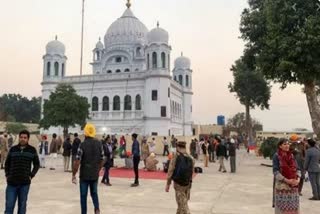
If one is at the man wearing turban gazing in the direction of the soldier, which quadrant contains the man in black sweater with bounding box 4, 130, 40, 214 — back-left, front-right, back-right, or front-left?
back-right

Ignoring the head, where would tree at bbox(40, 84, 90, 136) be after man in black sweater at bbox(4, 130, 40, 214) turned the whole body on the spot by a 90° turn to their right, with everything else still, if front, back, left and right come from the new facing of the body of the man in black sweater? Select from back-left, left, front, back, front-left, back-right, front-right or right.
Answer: right

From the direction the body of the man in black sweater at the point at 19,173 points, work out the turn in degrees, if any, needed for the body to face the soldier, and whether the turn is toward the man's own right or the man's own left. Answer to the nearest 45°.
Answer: approximately 90° to the man's own left

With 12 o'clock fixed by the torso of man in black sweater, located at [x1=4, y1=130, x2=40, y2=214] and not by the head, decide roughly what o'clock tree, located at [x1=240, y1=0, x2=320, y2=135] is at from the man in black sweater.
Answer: The tree is roughly at 8 o'clock from the man in black sweater.

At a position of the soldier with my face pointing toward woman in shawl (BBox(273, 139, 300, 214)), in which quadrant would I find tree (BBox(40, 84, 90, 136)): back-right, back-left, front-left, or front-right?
back-left

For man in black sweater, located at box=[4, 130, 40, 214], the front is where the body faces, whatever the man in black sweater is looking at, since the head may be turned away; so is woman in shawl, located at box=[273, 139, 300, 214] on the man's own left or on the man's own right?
on the man's own left

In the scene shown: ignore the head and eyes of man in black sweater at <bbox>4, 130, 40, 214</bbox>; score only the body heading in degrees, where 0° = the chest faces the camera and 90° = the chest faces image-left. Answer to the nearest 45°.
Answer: approximately 0°

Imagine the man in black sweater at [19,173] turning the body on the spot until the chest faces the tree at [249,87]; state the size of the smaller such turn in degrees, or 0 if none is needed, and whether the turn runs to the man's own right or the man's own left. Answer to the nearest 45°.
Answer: approximately 135° to the man's own left
